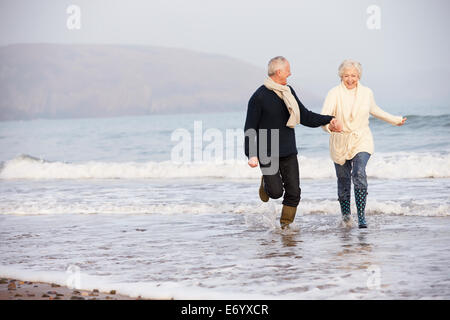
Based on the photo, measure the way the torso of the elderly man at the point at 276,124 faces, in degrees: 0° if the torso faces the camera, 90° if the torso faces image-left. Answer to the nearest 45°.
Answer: approximately 315°

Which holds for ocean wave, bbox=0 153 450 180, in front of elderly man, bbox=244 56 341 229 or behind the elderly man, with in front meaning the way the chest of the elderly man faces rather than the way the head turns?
behind

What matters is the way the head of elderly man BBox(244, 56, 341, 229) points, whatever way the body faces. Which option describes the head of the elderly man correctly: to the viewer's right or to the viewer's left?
to the viewer's right

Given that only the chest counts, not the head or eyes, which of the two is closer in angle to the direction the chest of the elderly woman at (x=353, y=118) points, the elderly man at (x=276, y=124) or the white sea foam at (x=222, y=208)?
the elderly man

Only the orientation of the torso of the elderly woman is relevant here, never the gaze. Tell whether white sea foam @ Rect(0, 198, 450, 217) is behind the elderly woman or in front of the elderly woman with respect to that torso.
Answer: behind

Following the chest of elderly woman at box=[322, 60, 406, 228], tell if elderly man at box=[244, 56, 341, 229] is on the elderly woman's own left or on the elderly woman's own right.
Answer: on the elderly woman's own right

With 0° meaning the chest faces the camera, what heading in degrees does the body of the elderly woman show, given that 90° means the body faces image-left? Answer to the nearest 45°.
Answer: approximately 0°

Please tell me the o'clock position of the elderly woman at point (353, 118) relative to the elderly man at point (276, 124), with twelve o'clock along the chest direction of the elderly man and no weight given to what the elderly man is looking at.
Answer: The elderly woman is roughly at 10 o'clock from the elderly man.
